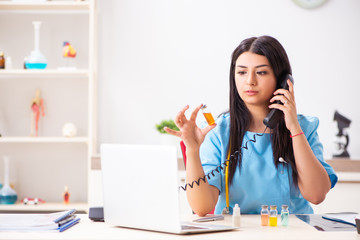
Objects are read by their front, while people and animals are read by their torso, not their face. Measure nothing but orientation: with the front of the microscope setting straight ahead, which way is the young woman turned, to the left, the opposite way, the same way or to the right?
to the left

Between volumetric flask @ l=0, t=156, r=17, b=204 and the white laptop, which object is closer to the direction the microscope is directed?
the volumetric flask

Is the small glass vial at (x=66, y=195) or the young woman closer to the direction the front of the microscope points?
the small glass vial

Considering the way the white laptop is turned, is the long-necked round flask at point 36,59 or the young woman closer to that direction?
the young woman

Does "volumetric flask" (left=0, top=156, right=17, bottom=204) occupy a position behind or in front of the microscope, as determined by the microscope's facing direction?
in front

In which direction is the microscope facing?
to the viewer's left

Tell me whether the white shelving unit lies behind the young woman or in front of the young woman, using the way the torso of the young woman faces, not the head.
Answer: behind

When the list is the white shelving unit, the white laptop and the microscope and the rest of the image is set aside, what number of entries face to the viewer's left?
1

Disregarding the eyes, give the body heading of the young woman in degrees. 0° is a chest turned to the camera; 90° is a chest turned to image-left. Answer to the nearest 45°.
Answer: approximately 0°

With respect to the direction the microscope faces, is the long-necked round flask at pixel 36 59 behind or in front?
in front

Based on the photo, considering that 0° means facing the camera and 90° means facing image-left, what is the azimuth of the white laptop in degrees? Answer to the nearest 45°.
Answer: approximately 225°
